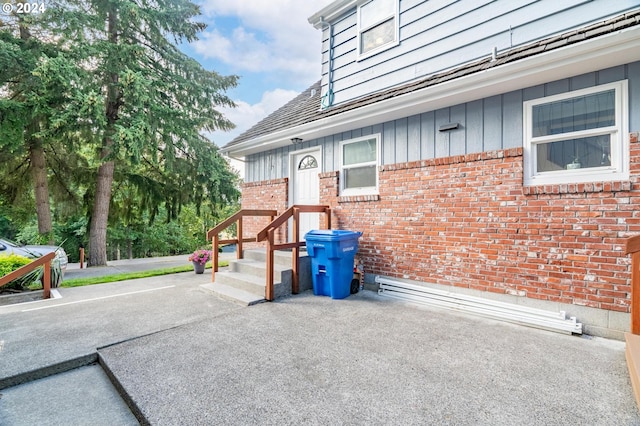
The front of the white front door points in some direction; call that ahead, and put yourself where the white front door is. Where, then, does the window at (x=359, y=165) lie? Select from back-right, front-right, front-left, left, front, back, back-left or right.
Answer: left

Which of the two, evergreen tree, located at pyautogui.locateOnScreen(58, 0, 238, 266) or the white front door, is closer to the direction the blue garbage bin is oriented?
the evergreen tree

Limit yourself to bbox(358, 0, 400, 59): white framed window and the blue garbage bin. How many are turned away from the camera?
0

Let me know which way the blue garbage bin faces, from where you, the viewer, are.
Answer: facing the viewer and to the left of the viewer

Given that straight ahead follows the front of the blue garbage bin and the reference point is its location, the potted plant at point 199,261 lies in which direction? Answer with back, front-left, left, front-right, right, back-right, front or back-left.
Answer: right

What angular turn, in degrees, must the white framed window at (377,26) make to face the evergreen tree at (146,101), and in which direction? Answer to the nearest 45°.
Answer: approximately 45° to its right

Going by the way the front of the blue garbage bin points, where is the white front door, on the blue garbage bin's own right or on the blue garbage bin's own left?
on the blue garbage bin's own right

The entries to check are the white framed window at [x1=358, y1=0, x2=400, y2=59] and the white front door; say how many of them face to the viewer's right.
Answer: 0

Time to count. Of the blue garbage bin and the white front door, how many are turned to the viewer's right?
0

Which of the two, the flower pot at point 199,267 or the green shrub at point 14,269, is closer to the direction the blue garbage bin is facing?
the green shrub

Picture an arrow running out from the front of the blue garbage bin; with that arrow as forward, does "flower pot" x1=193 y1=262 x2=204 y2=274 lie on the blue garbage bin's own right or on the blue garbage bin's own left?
on the blue garbage bin's own right

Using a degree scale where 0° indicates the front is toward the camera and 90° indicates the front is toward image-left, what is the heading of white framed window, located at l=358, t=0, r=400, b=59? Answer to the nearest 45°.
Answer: approximately 45°
